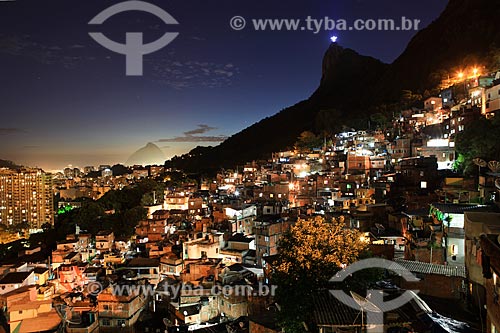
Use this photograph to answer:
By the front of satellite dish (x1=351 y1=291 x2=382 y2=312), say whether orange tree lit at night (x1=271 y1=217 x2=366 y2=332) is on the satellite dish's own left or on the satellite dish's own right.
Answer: on the satellite dish's own left

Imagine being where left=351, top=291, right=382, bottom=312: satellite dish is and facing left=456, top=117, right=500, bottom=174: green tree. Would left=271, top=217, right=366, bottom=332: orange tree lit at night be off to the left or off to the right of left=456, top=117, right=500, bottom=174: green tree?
left

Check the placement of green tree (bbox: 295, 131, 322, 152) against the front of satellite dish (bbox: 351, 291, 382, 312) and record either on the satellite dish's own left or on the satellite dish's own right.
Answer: on the satellite dish's own left

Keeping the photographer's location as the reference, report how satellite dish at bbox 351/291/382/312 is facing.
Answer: facing to the right of the viewer

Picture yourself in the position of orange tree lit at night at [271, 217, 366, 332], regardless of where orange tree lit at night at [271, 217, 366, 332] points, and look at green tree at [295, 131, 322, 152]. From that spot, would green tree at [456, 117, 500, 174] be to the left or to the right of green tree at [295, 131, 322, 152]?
right

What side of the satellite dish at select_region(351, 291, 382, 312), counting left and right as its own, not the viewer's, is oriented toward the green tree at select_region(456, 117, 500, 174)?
front

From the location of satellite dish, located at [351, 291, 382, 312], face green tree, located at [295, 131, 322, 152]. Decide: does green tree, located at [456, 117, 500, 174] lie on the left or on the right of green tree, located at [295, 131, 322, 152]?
right
